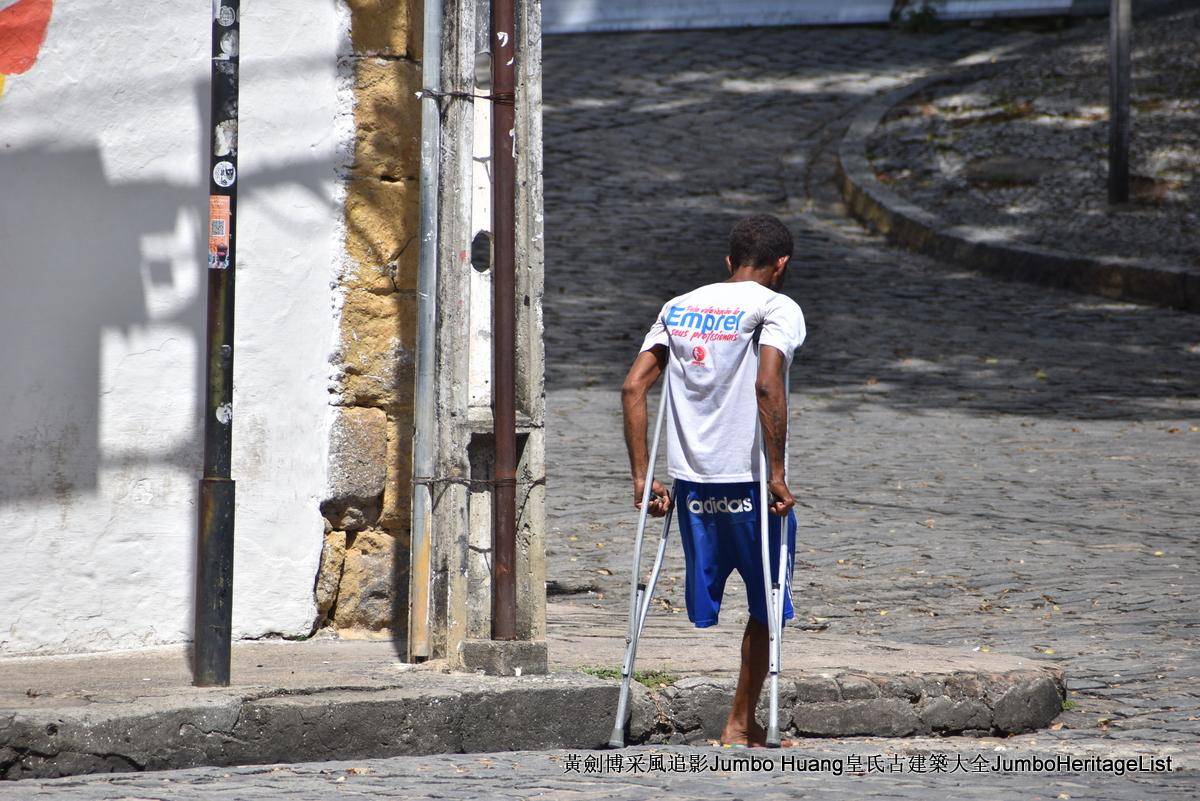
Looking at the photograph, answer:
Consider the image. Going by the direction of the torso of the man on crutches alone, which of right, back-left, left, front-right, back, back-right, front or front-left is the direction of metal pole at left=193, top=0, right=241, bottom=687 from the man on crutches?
back-left

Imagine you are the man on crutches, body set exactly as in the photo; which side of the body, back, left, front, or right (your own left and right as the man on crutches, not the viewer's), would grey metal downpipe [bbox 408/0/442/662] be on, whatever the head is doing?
left

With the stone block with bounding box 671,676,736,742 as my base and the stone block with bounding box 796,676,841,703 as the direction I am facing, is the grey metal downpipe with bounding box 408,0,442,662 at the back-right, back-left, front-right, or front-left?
back-left

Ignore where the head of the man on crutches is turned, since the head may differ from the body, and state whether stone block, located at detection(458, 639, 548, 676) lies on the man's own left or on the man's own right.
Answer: on the man's own left

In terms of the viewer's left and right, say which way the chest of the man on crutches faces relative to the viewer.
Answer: facing away from the viewer and to the right of the viewer
